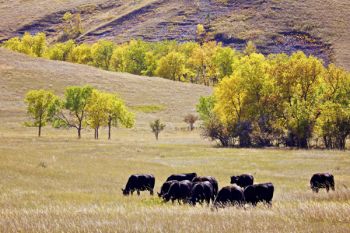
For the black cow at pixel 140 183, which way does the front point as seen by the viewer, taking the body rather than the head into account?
to the viewer's left

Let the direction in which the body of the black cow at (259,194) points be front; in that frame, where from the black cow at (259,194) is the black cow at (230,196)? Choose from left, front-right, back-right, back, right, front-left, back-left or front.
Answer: front-left

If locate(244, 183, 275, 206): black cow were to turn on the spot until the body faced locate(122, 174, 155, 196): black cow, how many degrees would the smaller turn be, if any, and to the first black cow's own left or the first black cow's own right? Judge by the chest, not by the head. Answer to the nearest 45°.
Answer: approximately 45° to the first black cow's own right

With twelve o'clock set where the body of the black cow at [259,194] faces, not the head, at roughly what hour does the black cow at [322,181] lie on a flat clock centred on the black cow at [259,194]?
the black cow at [322,181] is roughly at 4 o'clock from the black cow at [259,194].

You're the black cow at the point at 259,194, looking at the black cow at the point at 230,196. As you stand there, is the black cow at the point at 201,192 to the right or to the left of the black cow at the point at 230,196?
right

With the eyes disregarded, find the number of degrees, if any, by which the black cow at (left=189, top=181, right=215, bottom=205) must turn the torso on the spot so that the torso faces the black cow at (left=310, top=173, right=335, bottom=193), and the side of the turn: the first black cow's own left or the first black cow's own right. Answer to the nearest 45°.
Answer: approximately 180°

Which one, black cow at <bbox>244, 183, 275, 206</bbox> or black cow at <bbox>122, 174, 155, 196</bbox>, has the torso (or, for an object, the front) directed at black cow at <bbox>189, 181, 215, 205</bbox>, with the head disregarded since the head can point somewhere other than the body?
black cow at <bbox>244, 183, 275, 206</bbox>

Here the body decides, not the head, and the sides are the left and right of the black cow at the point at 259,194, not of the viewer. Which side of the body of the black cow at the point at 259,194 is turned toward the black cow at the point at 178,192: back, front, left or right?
front

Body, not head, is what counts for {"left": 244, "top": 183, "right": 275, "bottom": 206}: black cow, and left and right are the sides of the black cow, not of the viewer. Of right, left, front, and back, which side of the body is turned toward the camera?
left

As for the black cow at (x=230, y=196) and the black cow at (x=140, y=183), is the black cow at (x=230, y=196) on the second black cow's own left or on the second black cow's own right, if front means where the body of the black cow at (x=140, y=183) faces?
on the second black cow's own left
